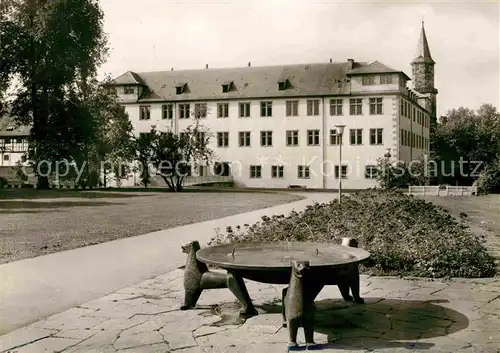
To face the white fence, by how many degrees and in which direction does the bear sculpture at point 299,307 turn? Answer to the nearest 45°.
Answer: approximately 180°

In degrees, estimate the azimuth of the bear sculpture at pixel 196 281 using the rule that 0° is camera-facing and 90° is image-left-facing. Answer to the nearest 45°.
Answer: approximately 90°

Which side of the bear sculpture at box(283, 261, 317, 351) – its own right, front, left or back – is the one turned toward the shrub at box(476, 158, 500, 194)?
back

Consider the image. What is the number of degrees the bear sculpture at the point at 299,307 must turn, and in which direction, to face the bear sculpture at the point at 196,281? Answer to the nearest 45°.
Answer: approximately 135° to its right

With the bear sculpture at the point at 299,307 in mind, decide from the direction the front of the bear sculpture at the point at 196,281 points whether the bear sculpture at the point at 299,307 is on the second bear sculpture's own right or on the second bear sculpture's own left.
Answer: on the second bear sculpture's own left

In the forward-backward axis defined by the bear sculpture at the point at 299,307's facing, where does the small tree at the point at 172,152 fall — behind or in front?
behind

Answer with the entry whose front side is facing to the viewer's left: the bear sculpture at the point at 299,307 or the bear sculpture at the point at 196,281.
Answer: the bear sculpture at the point at 196,281

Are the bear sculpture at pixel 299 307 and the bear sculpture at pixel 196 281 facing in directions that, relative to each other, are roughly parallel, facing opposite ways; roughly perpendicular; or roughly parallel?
roughly perpendicular

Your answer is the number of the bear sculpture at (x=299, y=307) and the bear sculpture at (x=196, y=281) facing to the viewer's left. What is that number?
1

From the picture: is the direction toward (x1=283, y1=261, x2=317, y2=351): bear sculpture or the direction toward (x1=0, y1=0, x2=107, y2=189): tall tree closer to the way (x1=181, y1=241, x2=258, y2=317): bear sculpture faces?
the tall tree

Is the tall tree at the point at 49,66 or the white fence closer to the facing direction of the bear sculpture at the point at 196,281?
the tall tree
